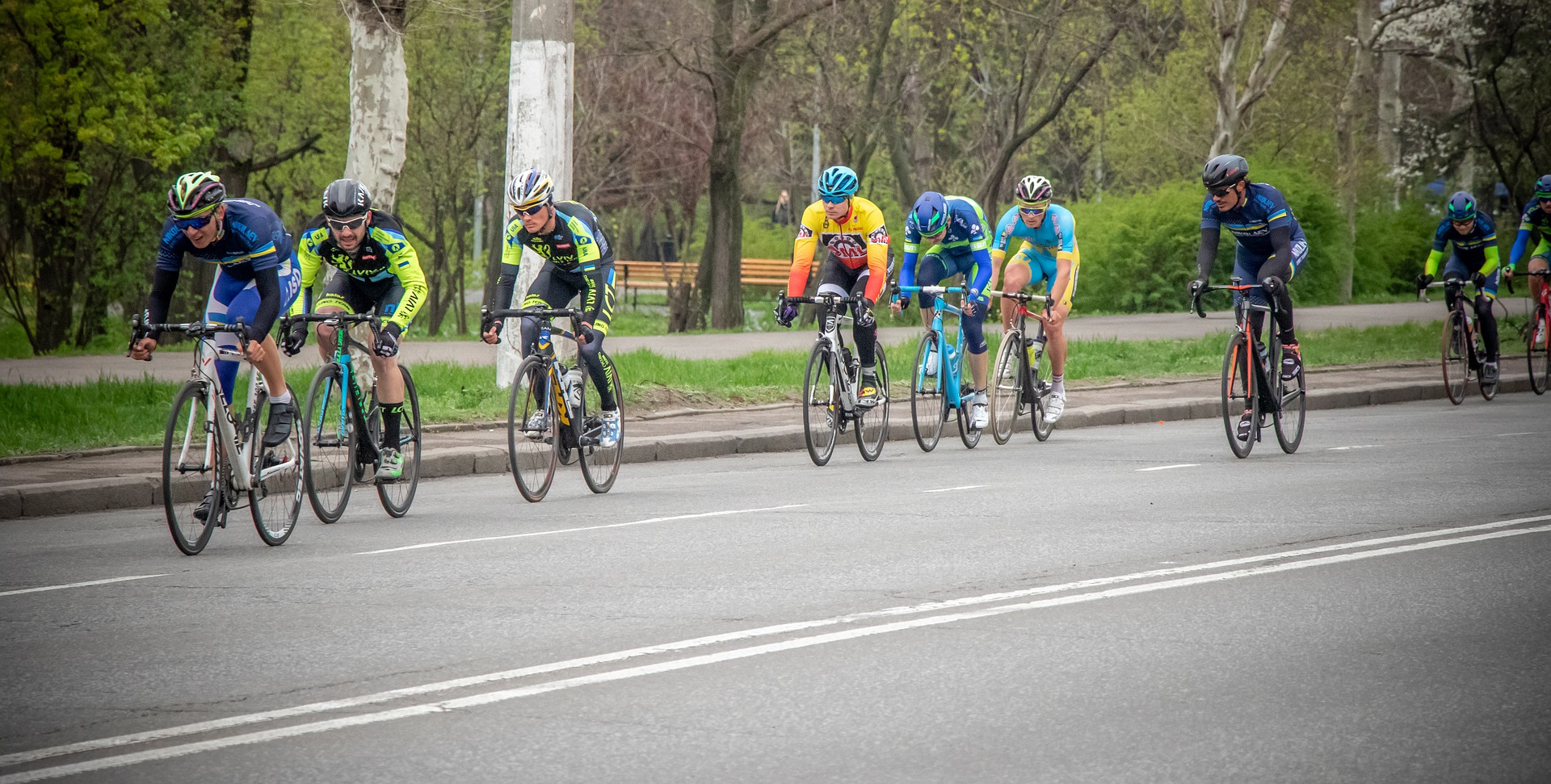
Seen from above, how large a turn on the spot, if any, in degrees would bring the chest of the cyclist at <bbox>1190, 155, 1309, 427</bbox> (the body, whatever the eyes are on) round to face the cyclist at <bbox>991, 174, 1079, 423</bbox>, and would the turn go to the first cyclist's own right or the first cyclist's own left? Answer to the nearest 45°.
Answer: approximately 90° to the first cyclist's own right

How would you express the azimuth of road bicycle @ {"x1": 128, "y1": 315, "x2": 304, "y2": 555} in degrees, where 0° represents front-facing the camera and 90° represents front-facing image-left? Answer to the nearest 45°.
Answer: approximately 45°

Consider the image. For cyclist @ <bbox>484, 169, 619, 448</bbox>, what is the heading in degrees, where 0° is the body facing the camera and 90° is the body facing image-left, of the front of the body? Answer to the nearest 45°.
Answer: approximately 45°

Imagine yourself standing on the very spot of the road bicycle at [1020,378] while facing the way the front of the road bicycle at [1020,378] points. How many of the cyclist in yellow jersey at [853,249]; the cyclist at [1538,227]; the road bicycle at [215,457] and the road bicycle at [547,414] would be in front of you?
3

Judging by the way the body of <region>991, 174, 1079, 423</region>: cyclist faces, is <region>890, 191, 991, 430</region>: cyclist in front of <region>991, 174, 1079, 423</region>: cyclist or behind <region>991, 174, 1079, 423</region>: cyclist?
in front

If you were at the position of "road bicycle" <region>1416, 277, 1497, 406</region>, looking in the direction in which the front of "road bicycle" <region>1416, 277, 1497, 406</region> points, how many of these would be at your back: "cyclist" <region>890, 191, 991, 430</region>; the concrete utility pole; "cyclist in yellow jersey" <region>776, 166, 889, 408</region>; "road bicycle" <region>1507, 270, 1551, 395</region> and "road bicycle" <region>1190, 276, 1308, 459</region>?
1

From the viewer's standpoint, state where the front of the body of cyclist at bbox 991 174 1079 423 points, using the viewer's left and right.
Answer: facing the viewer and to the left of the viewer

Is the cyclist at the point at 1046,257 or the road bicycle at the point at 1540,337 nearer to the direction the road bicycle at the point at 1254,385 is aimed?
the cyclist

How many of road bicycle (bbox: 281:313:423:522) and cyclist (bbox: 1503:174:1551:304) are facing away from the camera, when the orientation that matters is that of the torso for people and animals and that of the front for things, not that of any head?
0

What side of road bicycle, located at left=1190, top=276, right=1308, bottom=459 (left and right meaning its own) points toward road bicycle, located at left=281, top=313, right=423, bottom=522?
front

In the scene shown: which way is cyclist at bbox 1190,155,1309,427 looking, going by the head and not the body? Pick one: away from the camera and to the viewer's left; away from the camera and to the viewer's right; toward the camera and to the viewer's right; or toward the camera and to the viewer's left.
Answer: toward the camera and to the viewer's left

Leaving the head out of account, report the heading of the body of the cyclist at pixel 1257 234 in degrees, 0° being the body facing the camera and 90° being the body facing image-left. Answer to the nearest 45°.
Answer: approximately 45°

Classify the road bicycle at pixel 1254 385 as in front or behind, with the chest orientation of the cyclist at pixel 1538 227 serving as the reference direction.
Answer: in front

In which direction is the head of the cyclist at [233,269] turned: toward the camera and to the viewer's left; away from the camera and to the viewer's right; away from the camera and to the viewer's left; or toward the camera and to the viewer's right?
toward the camera and to the viewer's left

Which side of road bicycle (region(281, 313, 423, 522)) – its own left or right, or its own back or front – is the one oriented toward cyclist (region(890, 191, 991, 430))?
back

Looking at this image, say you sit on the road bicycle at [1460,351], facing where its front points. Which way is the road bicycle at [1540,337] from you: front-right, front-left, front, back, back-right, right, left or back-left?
back
